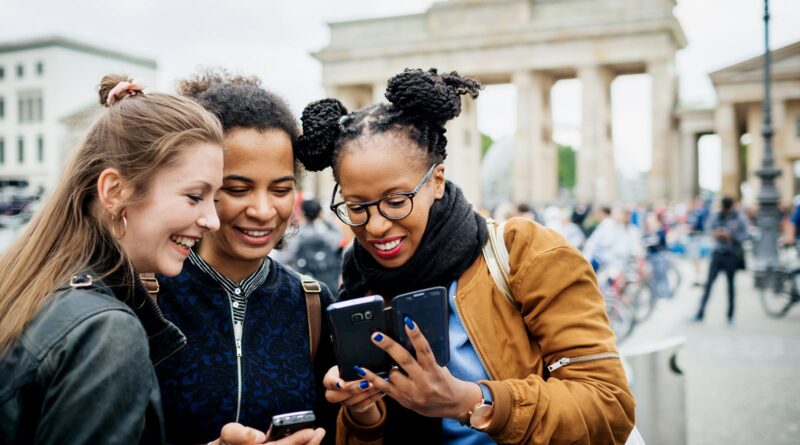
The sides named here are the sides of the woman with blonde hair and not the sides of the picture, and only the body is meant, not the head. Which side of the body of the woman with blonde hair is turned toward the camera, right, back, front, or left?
right

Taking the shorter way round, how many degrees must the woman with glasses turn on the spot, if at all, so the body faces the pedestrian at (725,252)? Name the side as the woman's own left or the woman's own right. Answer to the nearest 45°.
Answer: approximately 180°

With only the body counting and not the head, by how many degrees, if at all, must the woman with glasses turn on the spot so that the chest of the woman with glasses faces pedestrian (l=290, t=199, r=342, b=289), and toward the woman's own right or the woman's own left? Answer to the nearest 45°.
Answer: approximately 135° to the woman's own right

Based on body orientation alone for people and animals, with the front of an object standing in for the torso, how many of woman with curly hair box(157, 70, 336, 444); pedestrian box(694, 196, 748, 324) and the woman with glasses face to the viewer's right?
0

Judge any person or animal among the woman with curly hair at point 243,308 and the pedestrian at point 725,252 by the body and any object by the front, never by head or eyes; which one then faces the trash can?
the pedestrian

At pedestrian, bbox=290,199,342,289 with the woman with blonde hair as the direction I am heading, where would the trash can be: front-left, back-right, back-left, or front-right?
front-left

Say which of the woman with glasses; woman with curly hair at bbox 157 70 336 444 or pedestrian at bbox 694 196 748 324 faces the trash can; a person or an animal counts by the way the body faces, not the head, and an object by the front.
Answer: the pedestrian

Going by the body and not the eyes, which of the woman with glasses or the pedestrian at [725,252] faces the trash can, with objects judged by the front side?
the pedestrian

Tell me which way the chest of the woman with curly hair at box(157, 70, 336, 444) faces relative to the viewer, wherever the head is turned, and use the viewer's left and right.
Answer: facing the viewer

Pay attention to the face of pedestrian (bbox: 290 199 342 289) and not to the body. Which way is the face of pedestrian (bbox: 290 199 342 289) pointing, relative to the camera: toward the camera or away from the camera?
away from the camera

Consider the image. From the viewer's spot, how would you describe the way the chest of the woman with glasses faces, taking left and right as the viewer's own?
facing the viewer and to the left of the viewer

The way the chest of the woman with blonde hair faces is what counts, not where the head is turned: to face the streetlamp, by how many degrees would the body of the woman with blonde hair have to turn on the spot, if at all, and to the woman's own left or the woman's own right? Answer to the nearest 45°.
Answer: approximately 45° to the woman's own left
